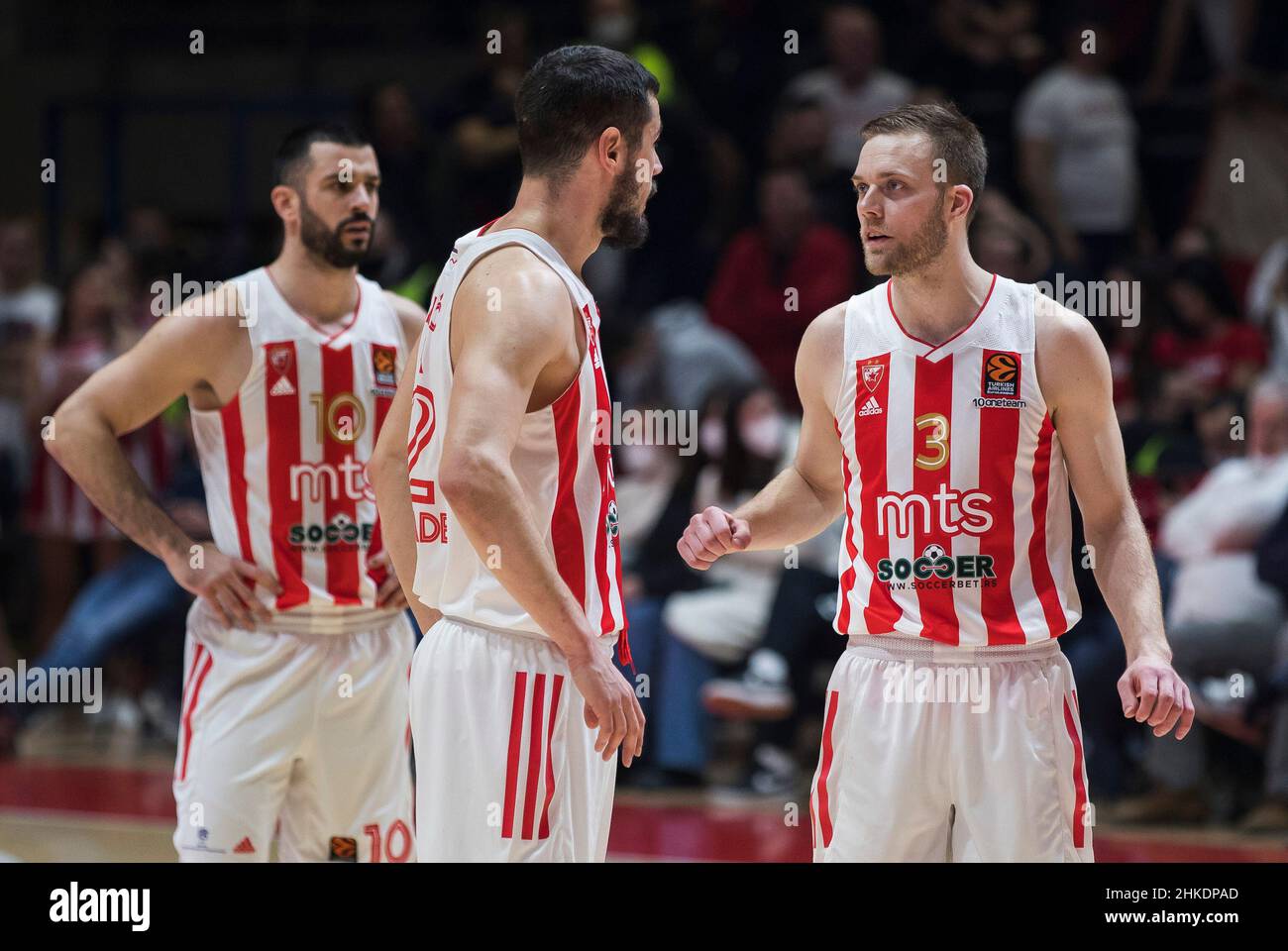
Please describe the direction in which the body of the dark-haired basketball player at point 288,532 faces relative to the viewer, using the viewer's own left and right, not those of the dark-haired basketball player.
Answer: facing the viewer and to the right of the viewer

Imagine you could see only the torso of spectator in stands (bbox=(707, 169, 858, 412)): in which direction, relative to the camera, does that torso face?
toward the camera

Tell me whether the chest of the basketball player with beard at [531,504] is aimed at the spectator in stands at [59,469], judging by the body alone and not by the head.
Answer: no

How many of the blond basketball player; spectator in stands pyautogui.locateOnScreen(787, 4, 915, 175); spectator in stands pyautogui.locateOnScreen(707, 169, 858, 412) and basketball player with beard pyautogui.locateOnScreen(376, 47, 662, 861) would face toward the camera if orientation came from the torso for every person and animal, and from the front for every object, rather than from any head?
3

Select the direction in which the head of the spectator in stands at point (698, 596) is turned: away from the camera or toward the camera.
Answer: toward the camera

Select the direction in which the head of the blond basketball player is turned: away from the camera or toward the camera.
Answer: toward the camera

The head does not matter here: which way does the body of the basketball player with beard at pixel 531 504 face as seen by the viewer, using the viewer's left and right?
facing to the right of the viewer

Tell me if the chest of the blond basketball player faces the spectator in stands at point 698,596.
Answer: no

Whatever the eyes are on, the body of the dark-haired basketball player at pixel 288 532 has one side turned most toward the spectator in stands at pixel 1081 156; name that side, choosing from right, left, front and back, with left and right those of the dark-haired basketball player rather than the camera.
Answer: left

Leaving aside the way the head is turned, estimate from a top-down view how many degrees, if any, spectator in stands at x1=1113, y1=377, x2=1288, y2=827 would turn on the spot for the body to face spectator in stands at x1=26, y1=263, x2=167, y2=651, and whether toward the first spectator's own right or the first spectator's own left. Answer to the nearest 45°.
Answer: approximately 45° to the first spectator's own right

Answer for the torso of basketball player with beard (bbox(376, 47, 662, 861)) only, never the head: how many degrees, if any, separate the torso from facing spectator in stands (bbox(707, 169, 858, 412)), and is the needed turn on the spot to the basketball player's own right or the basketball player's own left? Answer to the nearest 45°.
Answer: approximately 90° to the basketball player's own left

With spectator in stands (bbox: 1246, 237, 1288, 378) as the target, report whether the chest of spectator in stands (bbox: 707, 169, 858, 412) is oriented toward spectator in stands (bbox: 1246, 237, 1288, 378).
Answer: no

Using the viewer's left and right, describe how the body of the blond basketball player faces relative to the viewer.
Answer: facing the viewer

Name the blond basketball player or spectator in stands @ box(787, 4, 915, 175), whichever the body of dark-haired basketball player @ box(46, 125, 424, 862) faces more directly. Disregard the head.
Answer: the blond basketball player

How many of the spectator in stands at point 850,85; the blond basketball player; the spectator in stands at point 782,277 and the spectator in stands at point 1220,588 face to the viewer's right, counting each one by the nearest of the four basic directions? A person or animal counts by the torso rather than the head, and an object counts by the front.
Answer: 0

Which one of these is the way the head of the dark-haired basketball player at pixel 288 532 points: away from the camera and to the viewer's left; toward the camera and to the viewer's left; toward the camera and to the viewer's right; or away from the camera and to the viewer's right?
toward the camera and to the viewer's right

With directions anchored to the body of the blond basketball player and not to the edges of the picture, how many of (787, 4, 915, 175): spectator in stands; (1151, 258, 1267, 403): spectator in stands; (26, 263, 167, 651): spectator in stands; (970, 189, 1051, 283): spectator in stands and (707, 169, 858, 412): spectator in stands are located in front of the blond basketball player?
0

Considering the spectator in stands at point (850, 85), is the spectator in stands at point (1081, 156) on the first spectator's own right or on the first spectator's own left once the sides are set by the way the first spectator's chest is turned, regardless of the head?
on the first spectator's own left

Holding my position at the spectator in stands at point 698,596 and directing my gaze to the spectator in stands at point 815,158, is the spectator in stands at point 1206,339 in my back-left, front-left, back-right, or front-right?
front-right

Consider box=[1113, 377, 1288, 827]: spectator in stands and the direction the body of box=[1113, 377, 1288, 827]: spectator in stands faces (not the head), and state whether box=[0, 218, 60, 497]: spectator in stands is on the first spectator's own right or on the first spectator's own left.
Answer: on the first spectator's own right

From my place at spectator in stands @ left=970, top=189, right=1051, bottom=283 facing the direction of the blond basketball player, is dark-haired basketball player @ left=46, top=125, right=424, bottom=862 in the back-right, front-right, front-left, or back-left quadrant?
front-right
